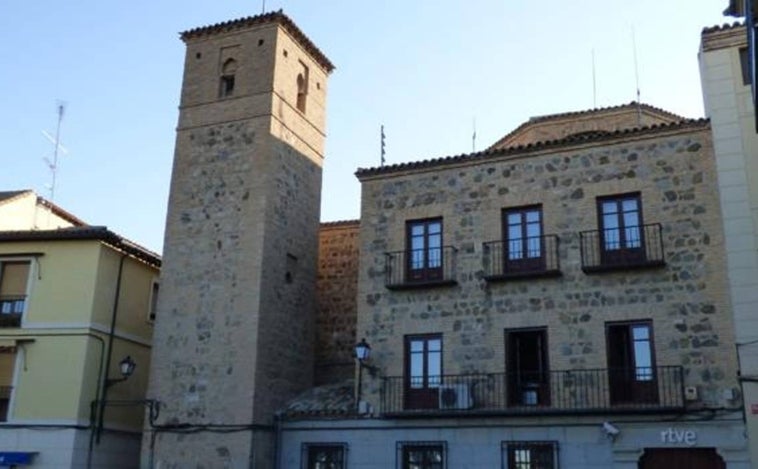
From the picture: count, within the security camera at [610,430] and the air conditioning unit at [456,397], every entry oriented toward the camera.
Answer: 1

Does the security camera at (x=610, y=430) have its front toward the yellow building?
no

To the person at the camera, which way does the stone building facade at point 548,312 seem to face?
facing the viewer

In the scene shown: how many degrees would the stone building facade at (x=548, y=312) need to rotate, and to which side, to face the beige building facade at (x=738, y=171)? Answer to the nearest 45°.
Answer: approximately 90° to its left

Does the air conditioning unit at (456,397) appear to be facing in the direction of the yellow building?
no

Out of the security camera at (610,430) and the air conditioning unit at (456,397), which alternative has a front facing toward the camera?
the air conditioning unit

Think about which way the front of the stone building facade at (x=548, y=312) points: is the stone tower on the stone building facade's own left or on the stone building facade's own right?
on the stone building facade's own right
